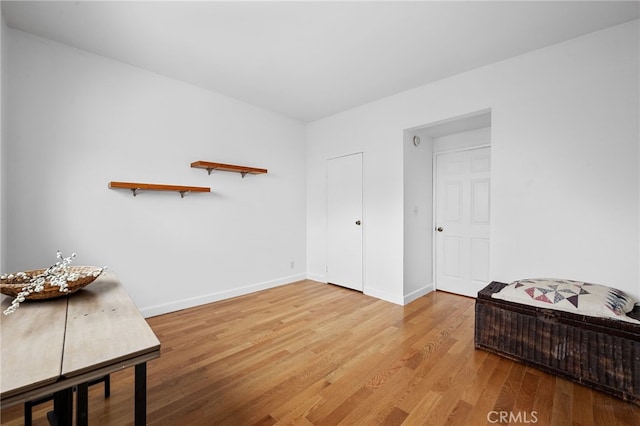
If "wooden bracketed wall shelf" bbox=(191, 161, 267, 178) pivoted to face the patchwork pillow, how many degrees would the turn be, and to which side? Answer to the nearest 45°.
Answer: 0° — it already faces it

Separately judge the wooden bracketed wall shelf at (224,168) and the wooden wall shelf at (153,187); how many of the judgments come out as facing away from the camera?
0

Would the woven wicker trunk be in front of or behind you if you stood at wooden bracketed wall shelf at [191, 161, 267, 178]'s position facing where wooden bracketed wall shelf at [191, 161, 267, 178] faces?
in front

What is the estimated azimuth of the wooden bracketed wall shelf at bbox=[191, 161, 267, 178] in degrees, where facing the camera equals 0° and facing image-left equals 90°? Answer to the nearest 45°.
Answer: approximately 315°

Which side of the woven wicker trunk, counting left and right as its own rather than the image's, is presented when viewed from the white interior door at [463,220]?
right

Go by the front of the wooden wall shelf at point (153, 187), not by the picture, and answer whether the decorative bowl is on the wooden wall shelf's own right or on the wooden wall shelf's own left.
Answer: on the wooden wall shelf's own right

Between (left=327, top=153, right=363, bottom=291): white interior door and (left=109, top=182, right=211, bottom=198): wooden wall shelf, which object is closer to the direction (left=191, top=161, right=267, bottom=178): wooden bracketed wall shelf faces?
the white interior door

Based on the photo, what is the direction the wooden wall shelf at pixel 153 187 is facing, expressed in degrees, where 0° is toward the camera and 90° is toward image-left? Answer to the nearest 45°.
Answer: approximately 315°

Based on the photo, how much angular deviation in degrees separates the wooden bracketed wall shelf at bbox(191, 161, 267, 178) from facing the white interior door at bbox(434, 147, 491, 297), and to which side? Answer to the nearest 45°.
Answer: approximately 45° to its left

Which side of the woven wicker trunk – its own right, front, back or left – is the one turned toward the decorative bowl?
front

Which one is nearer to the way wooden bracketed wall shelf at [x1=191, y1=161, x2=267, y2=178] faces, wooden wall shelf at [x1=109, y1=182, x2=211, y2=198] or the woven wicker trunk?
the woven wicker trunk

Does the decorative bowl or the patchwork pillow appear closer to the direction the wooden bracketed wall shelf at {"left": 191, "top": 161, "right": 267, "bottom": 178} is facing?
the patchwork pillow

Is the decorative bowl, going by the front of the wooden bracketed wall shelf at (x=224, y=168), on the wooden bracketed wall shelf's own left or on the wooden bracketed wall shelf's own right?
on the wooden bracketed wall shelf's own right
